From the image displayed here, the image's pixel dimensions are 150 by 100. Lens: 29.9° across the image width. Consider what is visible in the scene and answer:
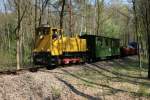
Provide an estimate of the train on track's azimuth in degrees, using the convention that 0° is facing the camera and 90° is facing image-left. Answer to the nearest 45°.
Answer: approximately 45°
